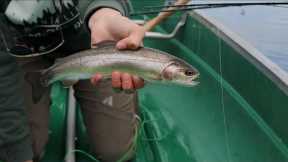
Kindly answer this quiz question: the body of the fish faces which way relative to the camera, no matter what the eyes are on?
to the viewer's right
